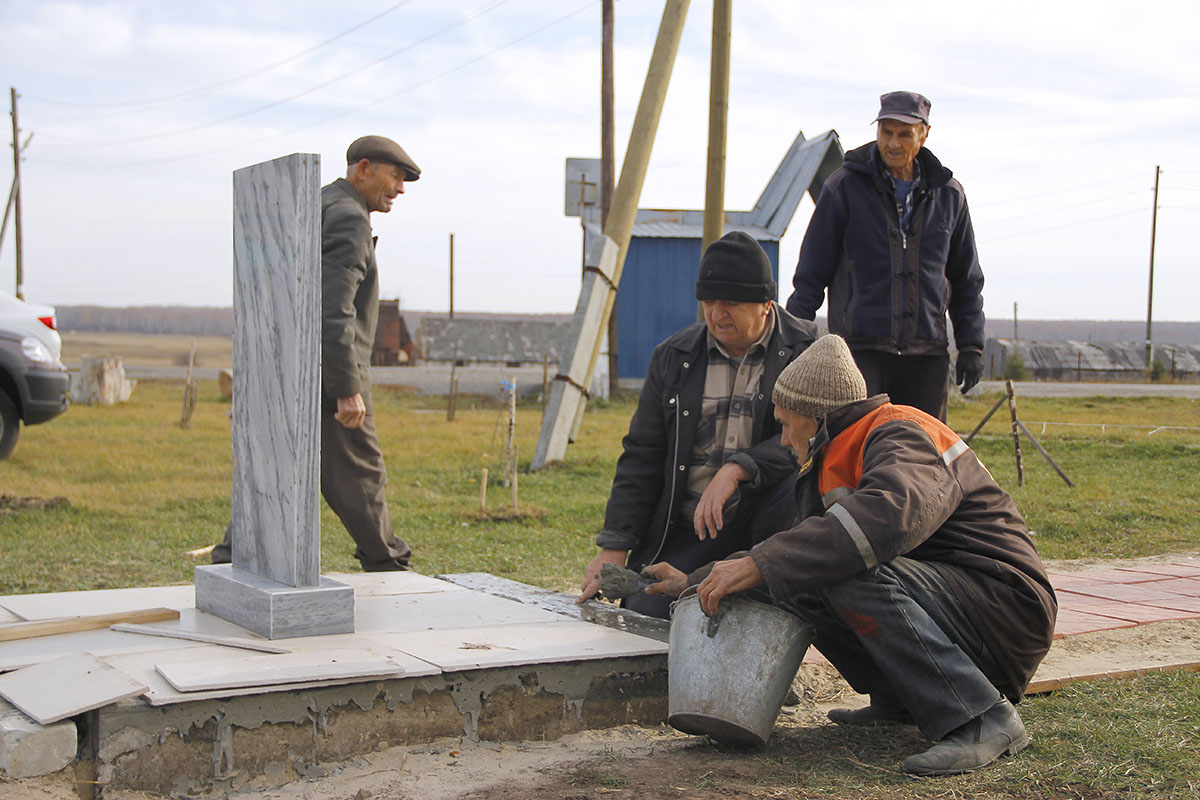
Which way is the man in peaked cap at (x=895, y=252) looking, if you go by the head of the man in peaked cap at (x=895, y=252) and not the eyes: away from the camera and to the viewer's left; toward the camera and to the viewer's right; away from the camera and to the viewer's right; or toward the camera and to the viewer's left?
toward the camera and to the viewer's left

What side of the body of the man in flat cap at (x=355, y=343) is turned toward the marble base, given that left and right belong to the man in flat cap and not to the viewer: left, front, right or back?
right

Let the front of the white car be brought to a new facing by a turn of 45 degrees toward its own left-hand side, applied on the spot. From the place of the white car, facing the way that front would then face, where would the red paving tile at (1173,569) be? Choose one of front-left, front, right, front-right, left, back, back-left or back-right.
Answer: left

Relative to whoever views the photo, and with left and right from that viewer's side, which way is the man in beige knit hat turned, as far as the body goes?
facing to the left of the viewer

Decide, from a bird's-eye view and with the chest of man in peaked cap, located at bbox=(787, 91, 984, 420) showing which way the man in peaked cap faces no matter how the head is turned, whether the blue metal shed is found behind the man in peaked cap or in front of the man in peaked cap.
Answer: behind

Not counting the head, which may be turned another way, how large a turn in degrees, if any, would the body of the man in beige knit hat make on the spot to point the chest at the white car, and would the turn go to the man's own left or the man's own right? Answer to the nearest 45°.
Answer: approximately 45° to the man's own right

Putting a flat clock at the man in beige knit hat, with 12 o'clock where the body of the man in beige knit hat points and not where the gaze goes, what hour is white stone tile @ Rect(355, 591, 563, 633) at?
The white stone tile is roughly at 1 o'clock from the man in beige knit hat.

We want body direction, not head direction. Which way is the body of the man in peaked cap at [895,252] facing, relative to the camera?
toward the camera

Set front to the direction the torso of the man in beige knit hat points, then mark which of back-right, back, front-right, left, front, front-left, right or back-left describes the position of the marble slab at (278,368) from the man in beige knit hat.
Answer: front

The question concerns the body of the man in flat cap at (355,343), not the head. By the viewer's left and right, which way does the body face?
facing to the right of the viewer

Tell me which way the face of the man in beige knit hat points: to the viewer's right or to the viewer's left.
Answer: to the viewer's left

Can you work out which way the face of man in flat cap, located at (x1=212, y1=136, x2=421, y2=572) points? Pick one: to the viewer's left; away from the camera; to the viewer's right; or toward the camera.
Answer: to the viewer's right
